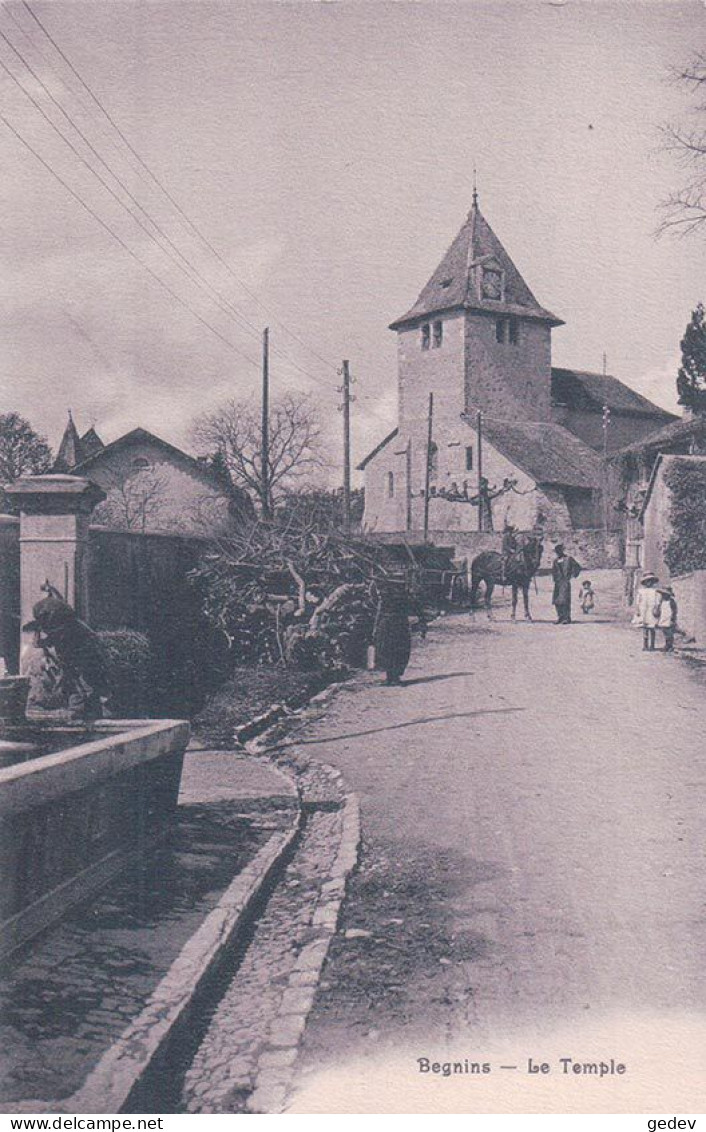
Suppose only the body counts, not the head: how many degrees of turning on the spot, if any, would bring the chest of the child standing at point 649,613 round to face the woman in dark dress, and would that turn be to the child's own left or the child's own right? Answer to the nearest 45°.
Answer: approximately 45° to the child's own right

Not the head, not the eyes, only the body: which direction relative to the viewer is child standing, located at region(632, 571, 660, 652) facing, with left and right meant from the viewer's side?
facing the viewer

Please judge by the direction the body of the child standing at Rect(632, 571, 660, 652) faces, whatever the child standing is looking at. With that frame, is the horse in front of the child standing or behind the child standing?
behind

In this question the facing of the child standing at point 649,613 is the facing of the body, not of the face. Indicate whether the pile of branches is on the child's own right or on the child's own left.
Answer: on the child's own right

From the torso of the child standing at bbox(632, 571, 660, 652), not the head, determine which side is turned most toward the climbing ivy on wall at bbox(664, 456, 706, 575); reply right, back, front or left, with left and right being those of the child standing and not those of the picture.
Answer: back

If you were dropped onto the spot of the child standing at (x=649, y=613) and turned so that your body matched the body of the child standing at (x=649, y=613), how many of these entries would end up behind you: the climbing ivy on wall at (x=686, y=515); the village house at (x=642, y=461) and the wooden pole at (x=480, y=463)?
3

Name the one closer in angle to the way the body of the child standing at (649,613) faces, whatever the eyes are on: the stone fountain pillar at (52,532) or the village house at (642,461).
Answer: the stone fountain pillar

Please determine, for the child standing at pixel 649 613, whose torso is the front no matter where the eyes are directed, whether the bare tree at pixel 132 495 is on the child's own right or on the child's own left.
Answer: on the child's own right

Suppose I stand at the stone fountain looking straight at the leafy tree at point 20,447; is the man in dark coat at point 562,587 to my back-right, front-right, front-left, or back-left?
front-right

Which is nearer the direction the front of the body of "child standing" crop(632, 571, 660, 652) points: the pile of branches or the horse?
the pile of branches

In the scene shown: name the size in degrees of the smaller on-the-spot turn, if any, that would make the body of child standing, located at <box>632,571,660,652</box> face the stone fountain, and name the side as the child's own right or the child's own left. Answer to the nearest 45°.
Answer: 0° — they already face it

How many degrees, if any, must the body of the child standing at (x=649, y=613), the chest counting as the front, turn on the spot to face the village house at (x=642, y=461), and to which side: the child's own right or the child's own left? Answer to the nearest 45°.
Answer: approximately 180°

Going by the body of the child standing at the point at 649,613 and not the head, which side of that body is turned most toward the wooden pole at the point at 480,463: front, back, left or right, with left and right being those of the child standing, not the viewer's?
back
